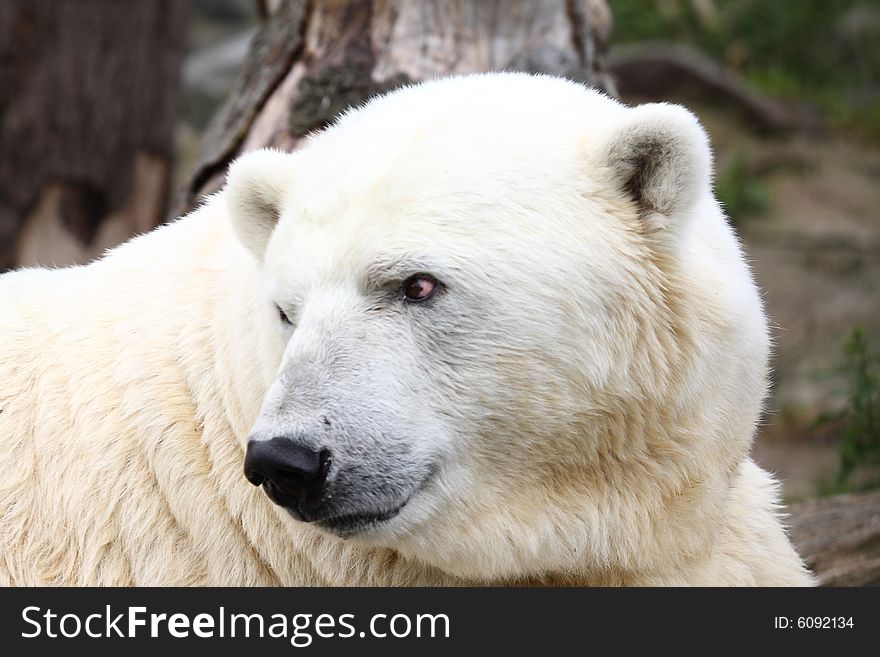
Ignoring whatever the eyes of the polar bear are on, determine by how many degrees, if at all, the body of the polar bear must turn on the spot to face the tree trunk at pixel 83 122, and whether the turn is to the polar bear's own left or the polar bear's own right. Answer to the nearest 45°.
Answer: approximately 180°

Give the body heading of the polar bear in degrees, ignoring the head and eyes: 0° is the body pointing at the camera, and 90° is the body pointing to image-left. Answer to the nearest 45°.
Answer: approximately 315°

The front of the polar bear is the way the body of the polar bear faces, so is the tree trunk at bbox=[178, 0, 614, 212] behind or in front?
behind
